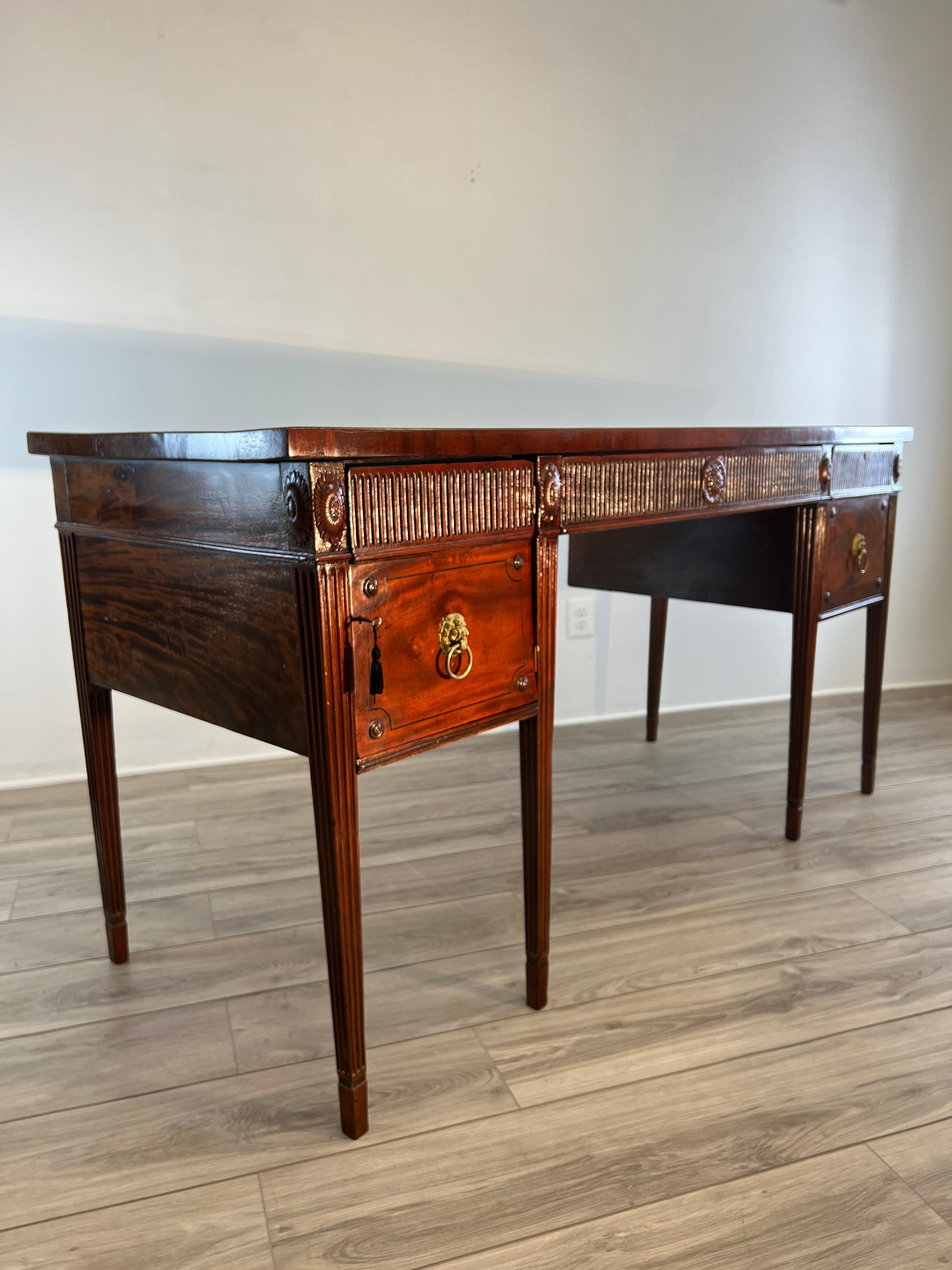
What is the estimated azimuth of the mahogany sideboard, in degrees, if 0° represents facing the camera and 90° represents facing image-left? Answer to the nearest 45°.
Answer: approximately 315°
